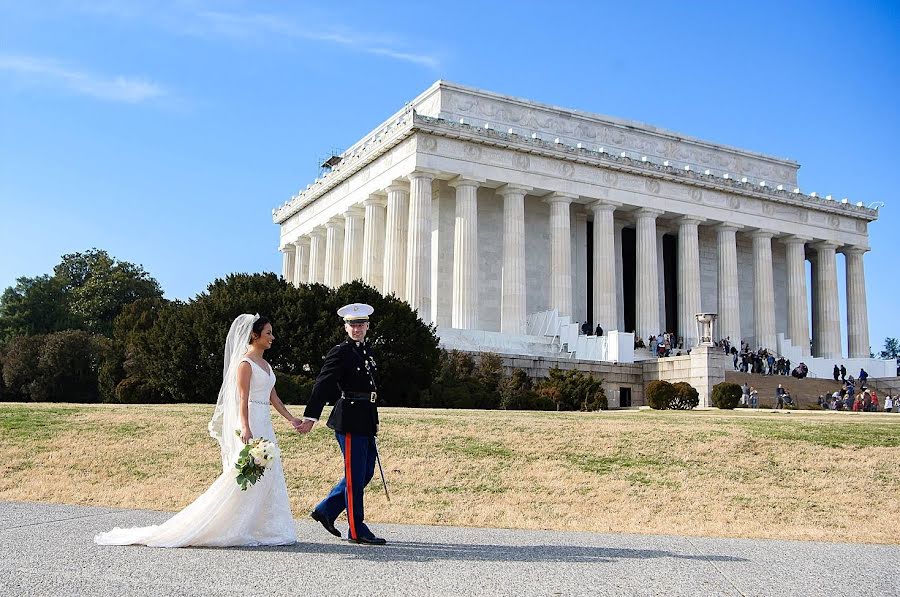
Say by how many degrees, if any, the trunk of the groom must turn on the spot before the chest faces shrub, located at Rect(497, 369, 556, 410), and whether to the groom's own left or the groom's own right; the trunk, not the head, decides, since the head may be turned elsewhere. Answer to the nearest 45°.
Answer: approximately 135° to the groom's own left

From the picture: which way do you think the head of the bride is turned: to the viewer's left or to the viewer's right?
to the viewer's right

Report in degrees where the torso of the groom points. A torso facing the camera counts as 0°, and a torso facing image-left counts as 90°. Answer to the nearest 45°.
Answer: approximately 315°

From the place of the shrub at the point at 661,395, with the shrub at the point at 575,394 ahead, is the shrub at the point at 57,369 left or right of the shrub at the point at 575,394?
right

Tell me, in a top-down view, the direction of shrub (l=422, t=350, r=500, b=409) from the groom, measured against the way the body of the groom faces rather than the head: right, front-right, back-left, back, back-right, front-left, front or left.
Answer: back-left

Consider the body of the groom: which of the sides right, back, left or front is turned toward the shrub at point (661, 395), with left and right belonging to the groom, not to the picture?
left

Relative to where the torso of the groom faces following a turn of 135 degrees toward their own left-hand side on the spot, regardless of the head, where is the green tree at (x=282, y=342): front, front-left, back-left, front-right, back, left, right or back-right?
front

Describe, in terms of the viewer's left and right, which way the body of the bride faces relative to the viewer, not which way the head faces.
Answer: facing to the right of the viewer
